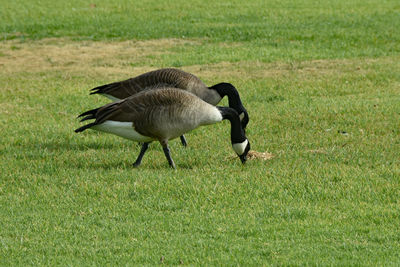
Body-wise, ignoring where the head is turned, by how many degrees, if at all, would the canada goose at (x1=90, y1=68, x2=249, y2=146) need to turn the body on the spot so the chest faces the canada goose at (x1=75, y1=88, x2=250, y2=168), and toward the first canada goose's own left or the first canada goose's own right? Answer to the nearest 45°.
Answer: approximately 90° to the first canada goose's own right

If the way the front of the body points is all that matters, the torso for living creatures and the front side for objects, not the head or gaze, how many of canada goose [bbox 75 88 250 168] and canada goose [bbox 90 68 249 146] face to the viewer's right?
2

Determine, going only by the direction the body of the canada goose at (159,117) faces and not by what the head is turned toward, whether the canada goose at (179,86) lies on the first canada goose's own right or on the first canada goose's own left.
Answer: on the first canada goose's own left

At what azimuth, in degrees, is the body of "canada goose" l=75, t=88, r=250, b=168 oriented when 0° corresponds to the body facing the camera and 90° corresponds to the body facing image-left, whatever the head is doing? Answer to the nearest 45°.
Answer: approximately 270°

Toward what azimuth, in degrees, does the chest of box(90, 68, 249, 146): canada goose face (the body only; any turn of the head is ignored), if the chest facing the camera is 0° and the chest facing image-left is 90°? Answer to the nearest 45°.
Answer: approximately 270°
